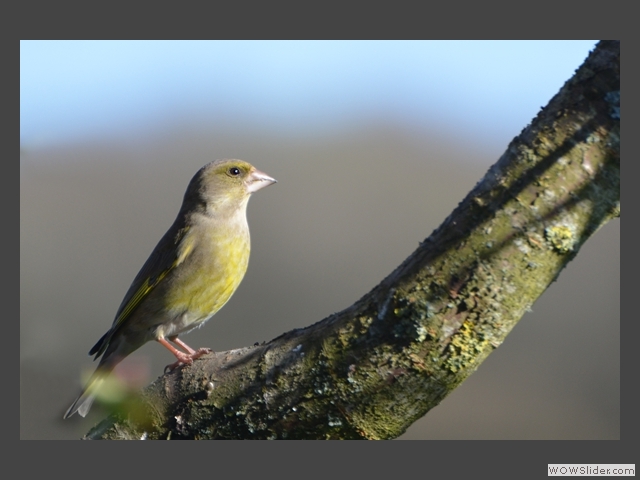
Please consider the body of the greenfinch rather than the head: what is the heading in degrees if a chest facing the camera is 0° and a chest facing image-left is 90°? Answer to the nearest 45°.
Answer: approximately 270°
